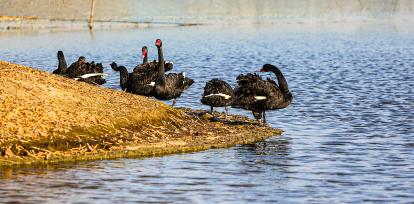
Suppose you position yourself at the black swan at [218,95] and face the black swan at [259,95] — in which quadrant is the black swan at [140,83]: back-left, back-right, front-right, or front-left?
back-left

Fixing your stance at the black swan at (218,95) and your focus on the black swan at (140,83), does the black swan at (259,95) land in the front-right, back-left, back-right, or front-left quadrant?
back-right

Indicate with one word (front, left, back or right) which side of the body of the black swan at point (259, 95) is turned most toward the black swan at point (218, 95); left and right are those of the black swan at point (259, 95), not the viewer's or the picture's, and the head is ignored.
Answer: back

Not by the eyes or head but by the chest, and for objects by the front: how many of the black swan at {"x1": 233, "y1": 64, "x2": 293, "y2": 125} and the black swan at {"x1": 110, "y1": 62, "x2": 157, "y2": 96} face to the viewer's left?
1

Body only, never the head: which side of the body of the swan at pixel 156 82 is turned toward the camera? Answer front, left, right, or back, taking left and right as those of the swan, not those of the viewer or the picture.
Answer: left

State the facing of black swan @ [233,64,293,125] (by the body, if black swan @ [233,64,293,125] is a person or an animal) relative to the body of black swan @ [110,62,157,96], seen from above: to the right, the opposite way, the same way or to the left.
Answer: the opposite way

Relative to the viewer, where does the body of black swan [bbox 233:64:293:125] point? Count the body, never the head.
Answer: to the viewer's right

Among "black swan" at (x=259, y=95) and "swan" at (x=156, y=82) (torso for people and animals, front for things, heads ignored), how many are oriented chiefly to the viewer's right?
1

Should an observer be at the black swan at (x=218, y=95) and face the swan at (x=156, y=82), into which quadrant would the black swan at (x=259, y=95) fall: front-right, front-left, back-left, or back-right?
back-right

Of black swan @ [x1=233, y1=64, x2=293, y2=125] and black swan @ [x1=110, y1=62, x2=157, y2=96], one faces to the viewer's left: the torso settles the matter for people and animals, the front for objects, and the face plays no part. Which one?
black swan @ [x1=110, y1=62, x2=157, y2=96]

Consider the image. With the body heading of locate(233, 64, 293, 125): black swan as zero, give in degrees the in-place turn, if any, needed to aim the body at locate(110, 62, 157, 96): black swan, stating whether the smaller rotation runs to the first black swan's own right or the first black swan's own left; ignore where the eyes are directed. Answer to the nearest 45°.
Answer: approximately 135° to the first black swan's own left

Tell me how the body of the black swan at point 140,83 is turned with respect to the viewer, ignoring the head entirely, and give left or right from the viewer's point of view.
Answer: facing to the left of the viewer
